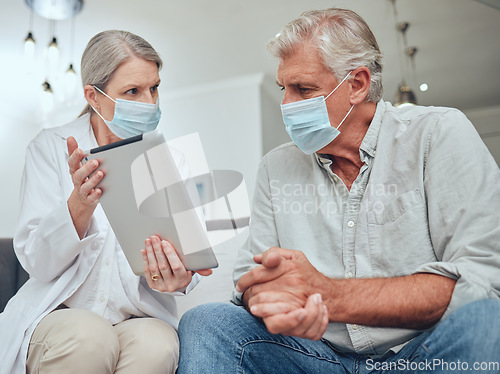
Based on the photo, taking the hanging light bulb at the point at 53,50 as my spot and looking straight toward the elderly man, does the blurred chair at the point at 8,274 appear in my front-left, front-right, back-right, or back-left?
front-right

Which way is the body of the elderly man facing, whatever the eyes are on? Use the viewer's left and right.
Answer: facing the viewer and to the left of the viewer

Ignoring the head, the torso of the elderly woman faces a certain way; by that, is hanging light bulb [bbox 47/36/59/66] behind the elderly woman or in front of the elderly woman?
behind

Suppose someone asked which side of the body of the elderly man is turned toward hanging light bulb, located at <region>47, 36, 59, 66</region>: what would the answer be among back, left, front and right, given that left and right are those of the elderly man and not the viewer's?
right

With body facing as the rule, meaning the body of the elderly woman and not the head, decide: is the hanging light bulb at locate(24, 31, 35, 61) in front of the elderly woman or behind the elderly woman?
behind

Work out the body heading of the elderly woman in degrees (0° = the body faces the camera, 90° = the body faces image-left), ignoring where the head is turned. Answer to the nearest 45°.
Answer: approximately 315°

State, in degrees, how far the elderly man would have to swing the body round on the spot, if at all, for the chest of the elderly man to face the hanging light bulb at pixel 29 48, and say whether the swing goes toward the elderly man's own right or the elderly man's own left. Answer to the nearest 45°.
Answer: approximately 90° to the elderly man's own right

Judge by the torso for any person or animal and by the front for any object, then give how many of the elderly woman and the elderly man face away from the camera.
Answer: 0

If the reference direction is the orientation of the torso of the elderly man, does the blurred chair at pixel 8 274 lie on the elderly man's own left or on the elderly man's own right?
on the elderly man's own right

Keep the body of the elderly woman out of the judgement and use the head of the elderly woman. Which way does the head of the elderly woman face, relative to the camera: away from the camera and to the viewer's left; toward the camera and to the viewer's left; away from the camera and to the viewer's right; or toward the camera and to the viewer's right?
toward the camera and to the viewer's right

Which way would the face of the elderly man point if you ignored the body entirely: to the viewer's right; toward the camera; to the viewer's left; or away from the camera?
to the viewer's left
